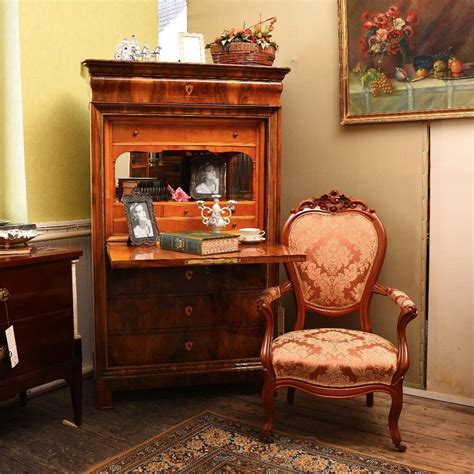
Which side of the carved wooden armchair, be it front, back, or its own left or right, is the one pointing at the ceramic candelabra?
right

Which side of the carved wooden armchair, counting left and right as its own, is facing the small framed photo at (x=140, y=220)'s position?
right

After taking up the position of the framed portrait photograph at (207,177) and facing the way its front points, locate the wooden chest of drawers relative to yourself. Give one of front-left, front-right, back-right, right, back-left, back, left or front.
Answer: front-right

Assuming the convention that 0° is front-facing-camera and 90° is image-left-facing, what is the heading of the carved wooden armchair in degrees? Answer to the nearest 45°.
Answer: approximately 0°

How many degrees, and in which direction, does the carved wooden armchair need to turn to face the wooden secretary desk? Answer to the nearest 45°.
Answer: approximately 90° to its right

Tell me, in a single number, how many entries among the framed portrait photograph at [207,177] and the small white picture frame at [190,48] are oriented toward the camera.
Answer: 2

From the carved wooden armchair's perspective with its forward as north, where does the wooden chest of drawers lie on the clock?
The wooden chest of drawers is roughly at 2 o'clock from the carved wooden armchair.

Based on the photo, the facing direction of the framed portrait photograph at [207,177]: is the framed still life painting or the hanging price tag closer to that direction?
the hanging price tag

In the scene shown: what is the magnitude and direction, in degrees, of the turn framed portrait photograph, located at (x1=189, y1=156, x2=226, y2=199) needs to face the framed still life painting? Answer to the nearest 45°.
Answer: approximately 90° to its left
